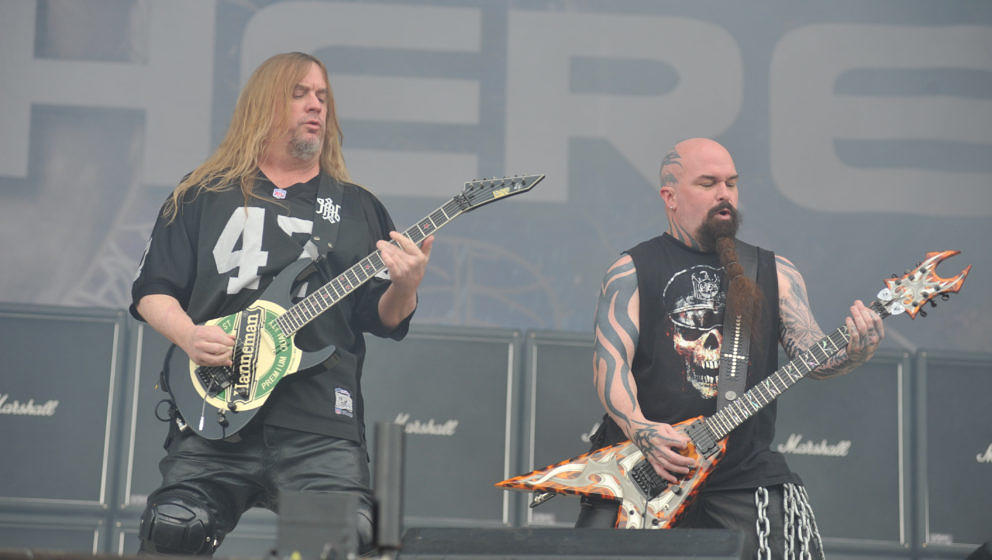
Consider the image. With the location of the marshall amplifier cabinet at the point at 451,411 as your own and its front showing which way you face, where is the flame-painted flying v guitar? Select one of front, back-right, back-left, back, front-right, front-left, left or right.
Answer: front-left

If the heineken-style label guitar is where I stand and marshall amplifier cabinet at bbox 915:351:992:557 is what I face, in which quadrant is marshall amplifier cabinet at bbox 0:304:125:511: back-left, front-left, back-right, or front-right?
back-left

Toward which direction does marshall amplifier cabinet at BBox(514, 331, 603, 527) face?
toward the camera

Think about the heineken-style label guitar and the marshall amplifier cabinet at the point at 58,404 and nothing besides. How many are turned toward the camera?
2

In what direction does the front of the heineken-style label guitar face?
toward the camera

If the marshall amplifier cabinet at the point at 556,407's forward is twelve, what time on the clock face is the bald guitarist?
The bald guitarist is roughly at 11 o'clock from the marshall amplifier cabinet.

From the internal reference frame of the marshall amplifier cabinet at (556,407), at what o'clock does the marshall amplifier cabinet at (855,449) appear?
the marshall amplifier cabinet at (855,449) is roughly at 9 o'clock from the marshall amplifier cabinet at (556,407).

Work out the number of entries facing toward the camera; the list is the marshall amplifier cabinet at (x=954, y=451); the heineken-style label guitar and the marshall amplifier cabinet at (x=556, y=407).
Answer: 3

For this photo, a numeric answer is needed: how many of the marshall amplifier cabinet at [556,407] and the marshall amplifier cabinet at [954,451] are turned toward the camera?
2

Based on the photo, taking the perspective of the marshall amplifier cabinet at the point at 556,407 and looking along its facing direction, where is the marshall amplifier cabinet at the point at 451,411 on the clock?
the marshall amplifier cabinet at the point at 451,411 is roughly at 3 o'clock from the marshall amplifier cabinet at the point at 556,407.

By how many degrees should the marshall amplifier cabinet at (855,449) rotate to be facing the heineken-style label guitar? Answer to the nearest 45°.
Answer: approximately 45° to its right

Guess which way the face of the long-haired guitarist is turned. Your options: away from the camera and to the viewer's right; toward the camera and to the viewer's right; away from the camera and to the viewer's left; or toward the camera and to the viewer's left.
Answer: toward the camera and to the viewer's right

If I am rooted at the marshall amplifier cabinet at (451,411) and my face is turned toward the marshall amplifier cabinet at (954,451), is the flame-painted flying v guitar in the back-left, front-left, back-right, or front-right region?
front-right

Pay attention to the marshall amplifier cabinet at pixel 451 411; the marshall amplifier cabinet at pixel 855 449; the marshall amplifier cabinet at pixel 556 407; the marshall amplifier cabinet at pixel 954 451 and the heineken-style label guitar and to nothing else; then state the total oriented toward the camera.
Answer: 5

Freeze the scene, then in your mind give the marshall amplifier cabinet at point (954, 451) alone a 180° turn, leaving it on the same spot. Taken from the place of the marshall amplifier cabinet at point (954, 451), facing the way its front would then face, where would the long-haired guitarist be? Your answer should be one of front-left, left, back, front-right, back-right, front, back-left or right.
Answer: back-left

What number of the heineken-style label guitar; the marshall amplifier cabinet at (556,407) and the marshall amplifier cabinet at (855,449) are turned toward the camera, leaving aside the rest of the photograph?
3
